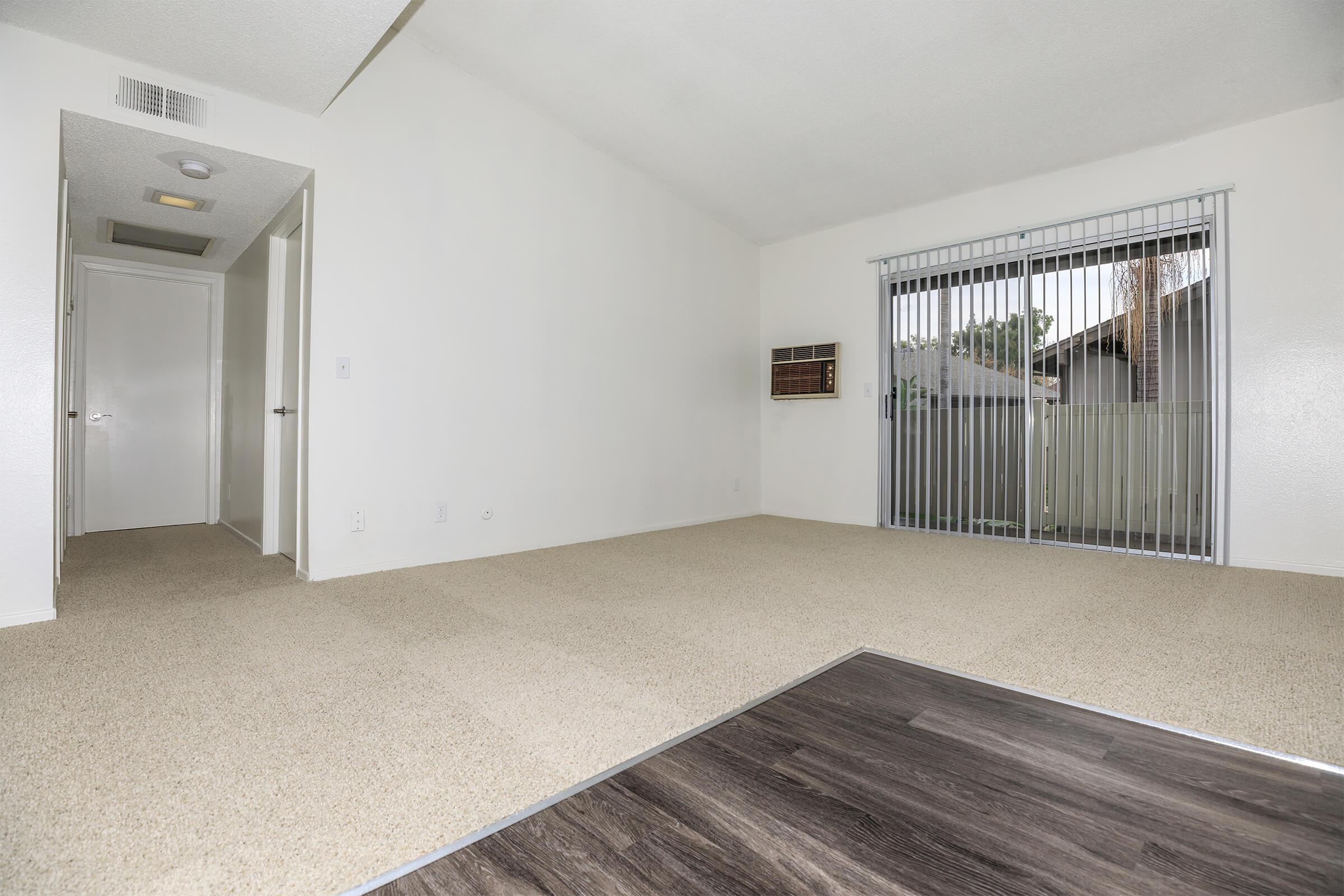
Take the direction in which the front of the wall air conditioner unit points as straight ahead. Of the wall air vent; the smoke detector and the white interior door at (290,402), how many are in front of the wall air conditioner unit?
3

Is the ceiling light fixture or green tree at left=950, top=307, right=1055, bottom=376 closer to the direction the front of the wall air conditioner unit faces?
the ceiling light fixture

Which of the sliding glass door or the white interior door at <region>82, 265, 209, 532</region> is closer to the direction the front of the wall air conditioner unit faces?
the white interior door

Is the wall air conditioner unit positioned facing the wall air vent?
yes

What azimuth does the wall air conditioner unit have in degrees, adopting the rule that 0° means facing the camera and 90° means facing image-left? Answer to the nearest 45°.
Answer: approximately 45°

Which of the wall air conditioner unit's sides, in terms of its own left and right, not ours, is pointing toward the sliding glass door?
left

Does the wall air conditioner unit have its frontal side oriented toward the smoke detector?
yes

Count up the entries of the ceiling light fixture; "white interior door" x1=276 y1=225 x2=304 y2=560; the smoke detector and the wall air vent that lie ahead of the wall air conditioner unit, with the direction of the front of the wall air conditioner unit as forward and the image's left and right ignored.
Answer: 4

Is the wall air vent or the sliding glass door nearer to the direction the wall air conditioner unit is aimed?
the wall air vent

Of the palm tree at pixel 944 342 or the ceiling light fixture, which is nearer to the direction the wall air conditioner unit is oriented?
the ceiling light fixture

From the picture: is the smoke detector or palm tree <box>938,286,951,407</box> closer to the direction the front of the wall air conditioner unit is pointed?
the smoke detector

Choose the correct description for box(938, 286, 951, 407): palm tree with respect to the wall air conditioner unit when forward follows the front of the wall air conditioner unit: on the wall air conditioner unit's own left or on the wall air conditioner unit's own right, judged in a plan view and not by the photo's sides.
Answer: on the wall air conditioner unit's own left

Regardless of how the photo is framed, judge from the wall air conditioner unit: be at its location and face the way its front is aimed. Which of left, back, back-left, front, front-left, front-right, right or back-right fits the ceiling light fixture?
front
